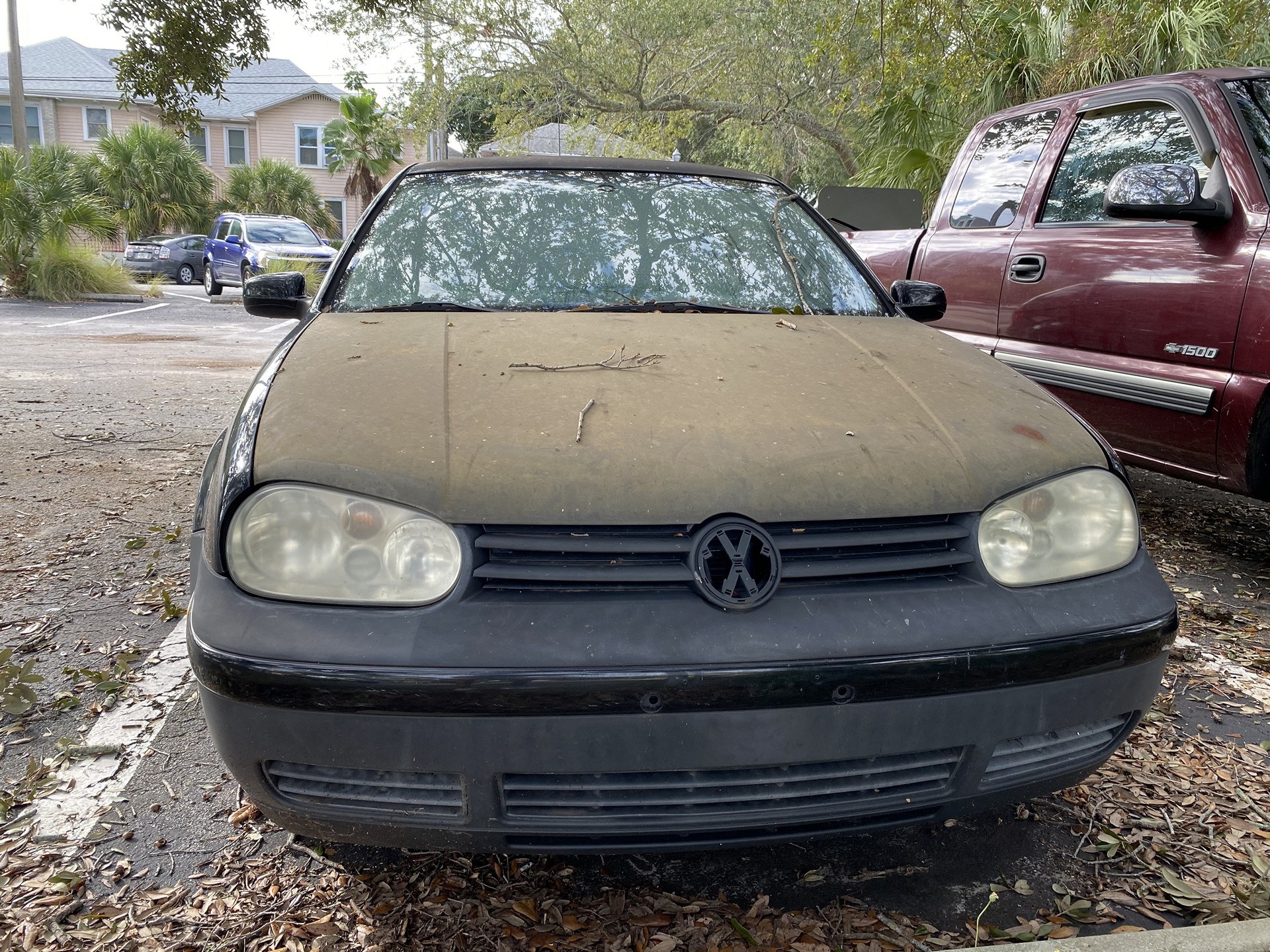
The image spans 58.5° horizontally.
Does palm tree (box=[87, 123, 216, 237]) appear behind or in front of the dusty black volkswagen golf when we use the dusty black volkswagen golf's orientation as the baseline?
behind

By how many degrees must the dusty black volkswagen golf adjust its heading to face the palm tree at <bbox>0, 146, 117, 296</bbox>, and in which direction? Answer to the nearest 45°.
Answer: approximately 135° to its right

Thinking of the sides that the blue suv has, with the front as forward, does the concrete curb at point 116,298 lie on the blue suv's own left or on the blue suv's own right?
on the blue suv's own right

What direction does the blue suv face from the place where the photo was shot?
facing the viewer and to the right of the viewer

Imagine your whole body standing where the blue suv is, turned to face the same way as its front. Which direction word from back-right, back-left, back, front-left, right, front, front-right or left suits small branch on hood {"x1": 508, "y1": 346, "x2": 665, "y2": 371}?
front-right

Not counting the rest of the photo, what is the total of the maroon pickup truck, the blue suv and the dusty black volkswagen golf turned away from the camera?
0

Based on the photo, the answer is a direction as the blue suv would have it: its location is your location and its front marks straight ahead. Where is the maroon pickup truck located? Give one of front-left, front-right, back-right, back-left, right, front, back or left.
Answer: front-right

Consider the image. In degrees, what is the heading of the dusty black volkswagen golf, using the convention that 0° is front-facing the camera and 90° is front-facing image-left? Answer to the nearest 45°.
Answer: approximately 0°

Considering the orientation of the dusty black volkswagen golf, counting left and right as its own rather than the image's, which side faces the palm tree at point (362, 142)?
back

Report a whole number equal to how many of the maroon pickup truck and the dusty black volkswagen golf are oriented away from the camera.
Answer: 0

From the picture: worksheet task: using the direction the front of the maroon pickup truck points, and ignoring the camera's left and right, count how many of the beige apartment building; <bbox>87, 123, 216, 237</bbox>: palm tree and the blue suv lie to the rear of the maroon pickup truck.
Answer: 3
